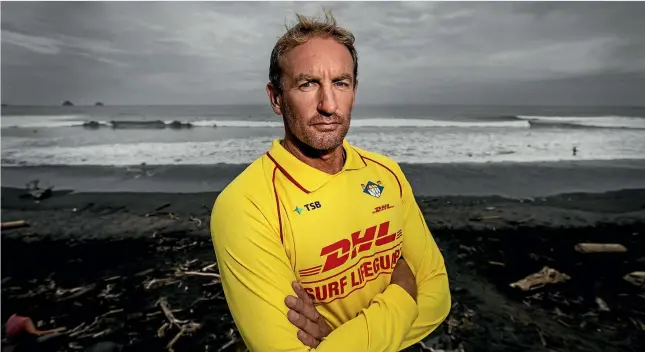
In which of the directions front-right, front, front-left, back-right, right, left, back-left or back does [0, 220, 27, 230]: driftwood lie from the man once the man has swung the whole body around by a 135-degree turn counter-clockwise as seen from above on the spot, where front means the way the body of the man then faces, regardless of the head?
front-left

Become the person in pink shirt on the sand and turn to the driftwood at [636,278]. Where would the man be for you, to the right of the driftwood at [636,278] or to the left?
right

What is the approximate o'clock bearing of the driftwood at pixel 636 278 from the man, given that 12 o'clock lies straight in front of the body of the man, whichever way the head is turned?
The driftwood is roughly at 9 o'clock from the man.

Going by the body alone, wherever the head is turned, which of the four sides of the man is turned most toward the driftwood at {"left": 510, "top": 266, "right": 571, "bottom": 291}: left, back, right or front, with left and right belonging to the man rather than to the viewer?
left

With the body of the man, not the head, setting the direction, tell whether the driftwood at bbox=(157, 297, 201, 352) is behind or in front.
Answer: behind

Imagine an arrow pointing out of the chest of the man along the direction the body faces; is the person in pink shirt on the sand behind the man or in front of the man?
behind

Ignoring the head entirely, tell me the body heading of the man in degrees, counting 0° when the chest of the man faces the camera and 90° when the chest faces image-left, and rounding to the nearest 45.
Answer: approximately 315°
